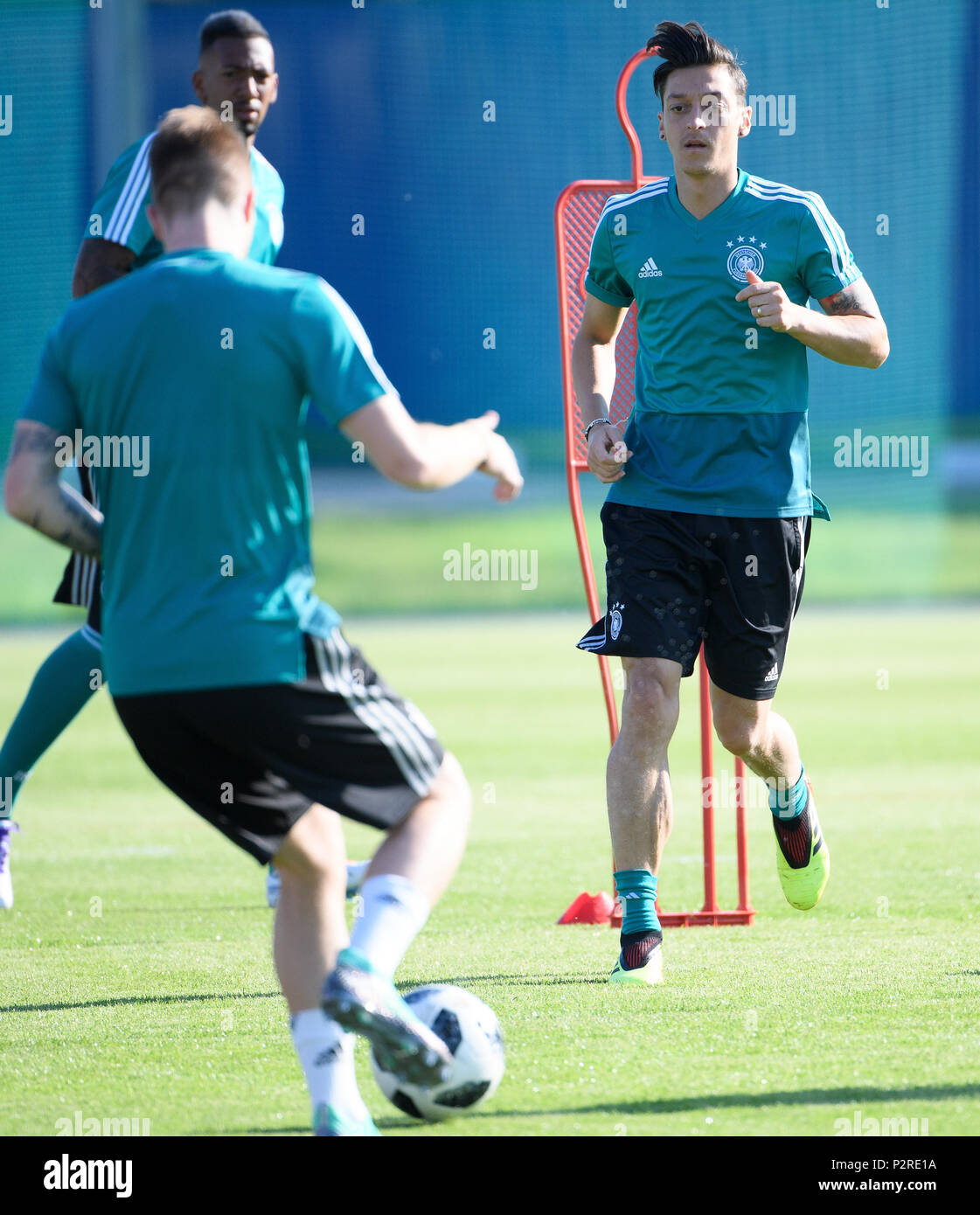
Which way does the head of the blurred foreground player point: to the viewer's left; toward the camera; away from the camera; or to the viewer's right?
away from the camera

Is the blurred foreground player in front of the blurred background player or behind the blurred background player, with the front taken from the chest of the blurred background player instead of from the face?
in front

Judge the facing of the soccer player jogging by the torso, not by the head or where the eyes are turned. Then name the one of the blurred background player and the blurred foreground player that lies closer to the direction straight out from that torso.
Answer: the blurred foreground player

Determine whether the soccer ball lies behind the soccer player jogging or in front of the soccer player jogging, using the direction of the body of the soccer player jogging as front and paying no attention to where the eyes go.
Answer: in front

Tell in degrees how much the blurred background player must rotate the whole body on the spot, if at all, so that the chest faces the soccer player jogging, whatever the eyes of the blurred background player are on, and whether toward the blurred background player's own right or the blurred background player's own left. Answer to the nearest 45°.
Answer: approximately 45° to the blurred background player's own left

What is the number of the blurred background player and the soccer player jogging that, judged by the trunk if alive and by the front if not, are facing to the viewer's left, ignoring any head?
0

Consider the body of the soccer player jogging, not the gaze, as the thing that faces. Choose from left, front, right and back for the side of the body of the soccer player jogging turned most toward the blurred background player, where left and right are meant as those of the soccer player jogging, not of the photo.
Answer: right

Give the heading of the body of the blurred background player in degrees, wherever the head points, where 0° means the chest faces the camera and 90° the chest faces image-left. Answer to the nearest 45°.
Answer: approximately 315°
